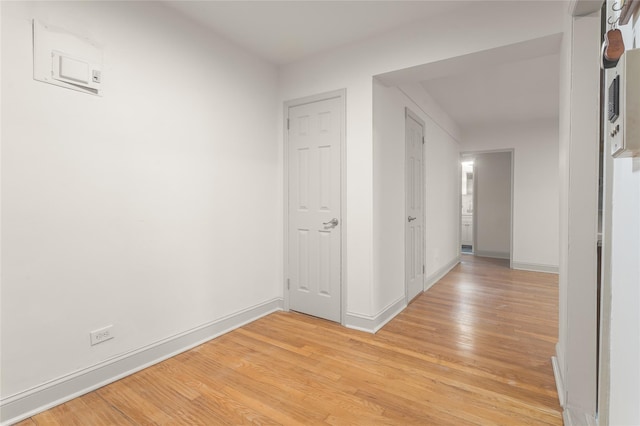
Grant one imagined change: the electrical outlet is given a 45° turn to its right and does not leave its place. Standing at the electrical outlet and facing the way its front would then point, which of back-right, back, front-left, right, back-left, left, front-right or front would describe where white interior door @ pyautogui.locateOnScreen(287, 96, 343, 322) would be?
left

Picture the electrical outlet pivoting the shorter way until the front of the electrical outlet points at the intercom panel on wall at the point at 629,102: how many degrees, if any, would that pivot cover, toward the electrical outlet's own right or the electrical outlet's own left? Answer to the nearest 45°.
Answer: approximately 45° to the electrical outlet's own right

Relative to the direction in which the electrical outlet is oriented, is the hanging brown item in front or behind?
in front

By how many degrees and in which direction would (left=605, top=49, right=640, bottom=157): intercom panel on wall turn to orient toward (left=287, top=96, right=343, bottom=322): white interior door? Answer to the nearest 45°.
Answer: approximately 45° to its right

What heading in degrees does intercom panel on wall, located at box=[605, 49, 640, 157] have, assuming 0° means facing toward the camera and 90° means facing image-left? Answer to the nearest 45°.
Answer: approximately 90°

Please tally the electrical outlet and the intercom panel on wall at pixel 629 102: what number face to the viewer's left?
1

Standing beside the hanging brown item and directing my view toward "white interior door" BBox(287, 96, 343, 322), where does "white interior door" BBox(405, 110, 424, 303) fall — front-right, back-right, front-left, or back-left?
front-right

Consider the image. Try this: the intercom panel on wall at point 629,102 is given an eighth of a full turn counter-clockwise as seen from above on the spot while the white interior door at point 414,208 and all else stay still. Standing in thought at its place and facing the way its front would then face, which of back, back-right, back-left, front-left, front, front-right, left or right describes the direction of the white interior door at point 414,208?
right

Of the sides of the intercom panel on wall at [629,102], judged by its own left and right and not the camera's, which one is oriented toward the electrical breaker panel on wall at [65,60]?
front
